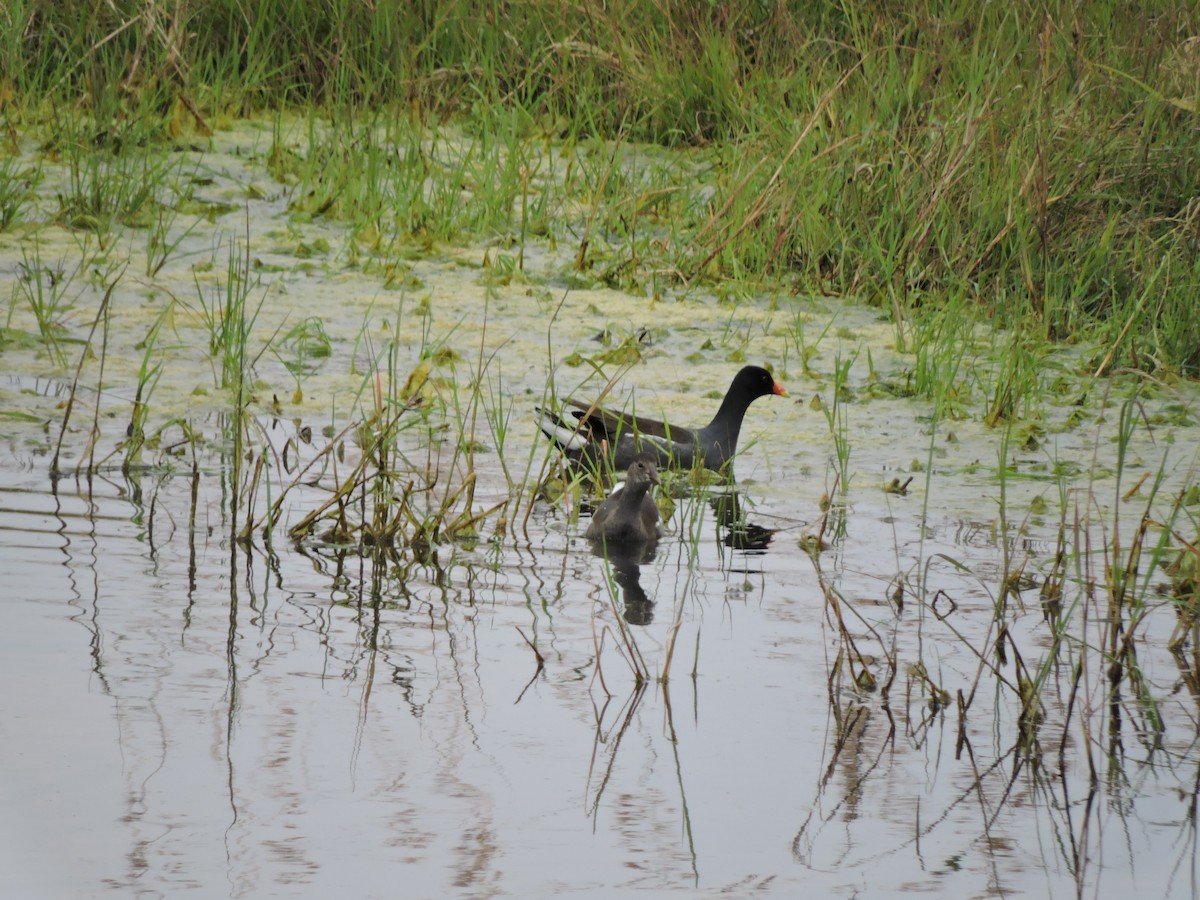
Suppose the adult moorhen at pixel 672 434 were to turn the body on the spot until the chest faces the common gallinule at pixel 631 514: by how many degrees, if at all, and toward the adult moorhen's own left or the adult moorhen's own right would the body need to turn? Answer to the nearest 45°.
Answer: approximately 90° to the adult moorhen's own right

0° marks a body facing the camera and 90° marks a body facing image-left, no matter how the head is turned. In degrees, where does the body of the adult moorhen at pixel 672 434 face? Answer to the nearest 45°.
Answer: approximately 270°

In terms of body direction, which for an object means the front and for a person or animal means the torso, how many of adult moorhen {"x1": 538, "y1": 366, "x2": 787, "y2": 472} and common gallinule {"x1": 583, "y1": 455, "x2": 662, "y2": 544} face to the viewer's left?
0
